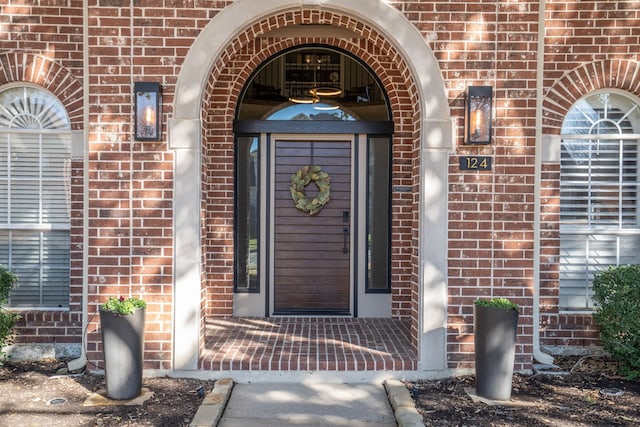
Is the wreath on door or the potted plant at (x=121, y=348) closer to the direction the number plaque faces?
the potted plant

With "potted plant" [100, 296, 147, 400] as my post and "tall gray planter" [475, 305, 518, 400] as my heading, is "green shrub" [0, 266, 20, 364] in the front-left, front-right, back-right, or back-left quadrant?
back-left

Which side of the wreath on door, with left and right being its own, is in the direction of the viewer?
front

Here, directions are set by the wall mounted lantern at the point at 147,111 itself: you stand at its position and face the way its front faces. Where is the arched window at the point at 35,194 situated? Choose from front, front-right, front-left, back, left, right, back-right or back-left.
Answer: back-right

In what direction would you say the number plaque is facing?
toward the camera

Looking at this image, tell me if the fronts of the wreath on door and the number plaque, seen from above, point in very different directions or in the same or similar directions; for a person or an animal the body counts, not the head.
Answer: same or similar directions

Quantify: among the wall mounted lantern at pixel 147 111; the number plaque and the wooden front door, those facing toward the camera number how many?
3

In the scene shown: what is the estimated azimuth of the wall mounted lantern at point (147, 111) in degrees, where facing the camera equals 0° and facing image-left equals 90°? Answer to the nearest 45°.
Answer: approximately 0°

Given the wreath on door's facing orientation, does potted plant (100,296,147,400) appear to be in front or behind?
in front

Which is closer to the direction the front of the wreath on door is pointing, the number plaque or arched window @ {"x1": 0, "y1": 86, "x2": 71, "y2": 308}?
the number plaque

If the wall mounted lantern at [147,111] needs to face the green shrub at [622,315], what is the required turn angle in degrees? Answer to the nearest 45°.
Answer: approximately 90° to its left
